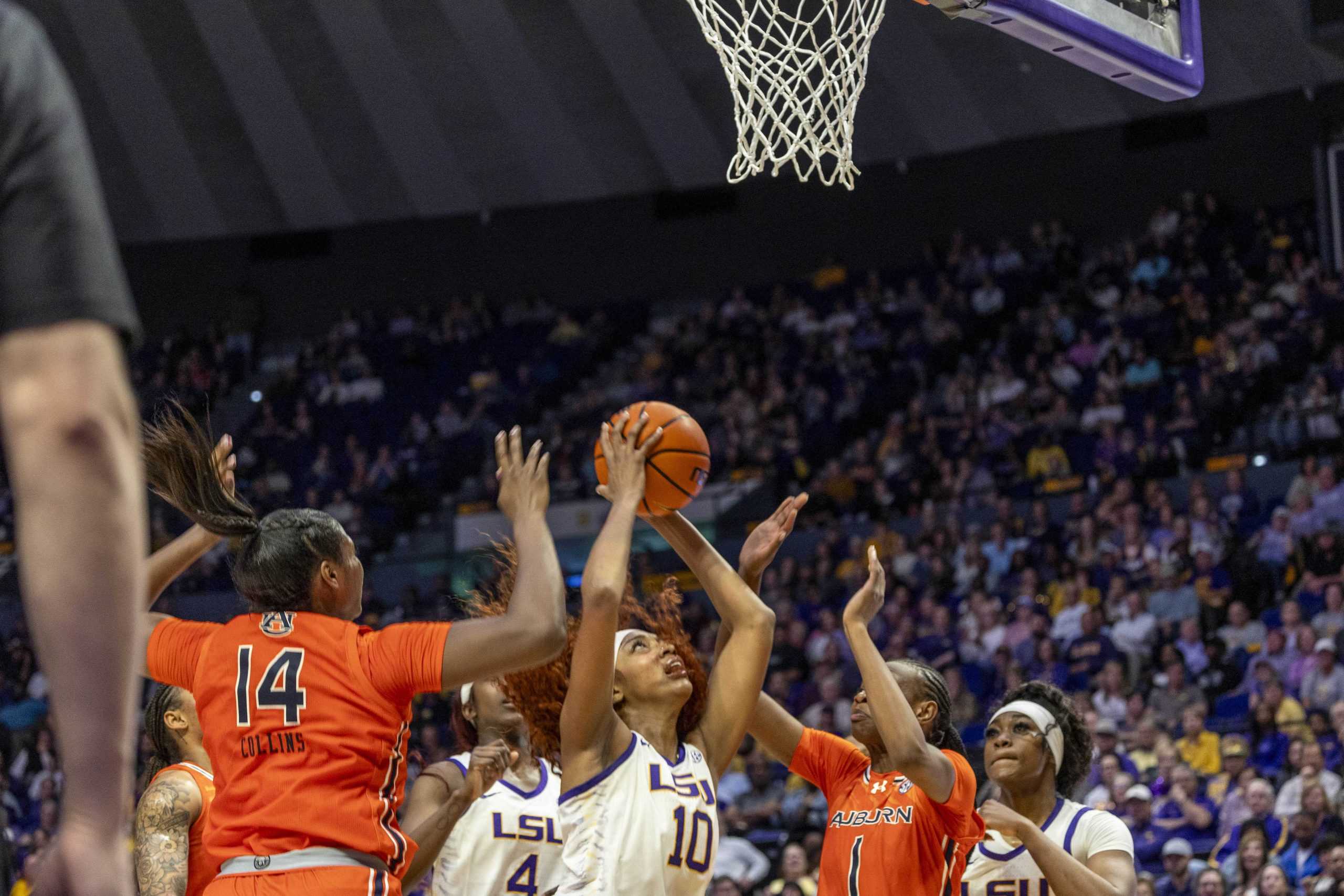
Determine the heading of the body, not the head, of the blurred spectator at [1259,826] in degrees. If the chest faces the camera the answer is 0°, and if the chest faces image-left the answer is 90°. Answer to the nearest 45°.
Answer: approximately 45°

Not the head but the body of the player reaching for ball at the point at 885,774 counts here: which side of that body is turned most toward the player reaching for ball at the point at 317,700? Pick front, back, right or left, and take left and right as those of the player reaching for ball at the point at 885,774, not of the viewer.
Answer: front

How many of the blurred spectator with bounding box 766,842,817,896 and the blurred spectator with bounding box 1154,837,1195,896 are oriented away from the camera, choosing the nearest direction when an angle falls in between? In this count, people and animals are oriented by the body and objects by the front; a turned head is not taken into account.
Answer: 0

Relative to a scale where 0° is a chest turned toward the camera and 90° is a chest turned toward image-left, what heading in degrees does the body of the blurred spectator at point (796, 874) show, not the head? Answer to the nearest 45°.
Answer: approximately 0°

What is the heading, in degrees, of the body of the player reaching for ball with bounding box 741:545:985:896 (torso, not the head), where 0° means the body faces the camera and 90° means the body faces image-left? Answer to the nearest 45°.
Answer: approximately 45°

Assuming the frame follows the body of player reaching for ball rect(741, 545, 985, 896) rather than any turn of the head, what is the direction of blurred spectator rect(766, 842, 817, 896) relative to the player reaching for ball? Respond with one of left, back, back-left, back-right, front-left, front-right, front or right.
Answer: back-right

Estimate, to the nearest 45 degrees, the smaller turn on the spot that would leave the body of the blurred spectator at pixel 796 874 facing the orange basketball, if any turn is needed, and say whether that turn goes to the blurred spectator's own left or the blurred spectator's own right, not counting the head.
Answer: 0° — they already face it

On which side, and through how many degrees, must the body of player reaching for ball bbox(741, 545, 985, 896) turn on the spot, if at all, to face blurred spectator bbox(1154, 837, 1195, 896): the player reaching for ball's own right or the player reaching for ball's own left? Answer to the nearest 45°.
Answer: approximately 135° to the player reaching for ball's own right
